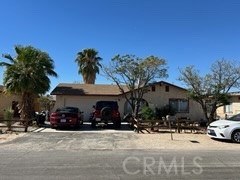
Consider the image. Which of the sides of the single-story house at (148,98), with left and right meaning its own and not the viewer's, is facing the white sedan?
front

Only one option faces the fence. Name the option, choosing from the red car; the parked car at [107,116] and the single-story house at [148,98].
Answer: the single-story house
